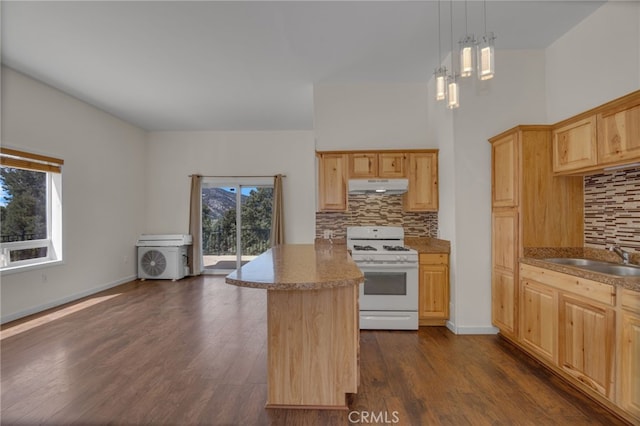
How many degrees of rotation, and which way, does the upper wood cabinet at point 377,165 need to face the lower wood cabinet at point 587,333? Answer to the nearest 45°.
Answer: approximately 45° to its left

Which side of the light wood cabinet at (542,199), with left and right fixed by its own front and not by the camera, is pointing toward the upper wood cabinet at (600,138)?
left

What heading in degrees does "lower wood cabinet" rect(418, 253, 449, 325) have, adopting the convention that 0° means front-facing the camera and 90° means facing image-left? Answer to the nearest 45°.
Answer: approximately 0°

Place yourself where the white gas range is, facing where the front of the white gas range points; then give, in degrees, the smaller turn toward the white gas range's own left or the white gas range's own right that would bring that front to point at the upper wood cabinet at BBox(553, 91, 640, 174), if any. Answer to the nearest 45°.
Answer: approximately 45° to the white gas range's own left

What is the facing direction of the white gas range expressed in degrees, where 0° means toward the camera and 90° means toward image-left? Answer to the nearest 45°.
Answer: approximately 0°
